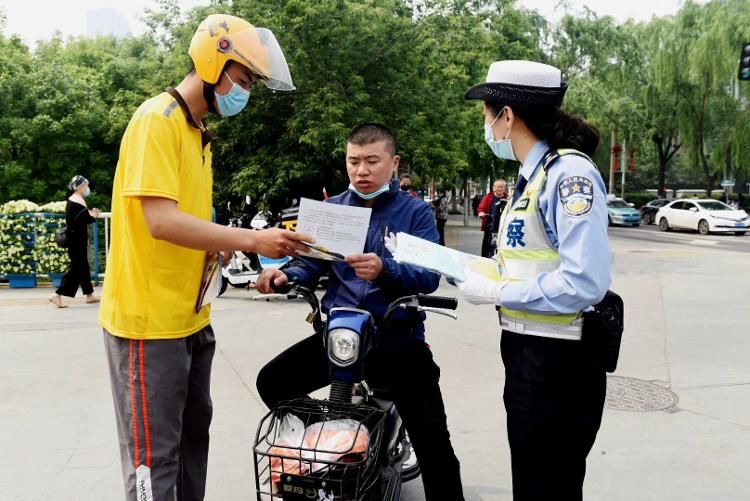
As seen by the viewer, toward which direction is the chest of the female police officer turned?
to the viewer's left

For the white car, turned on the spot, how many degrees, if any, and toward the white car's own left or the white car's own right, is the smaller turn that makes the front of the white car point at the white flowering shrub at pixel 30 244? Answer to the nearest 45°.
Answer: approximately 90° to the white car's own right

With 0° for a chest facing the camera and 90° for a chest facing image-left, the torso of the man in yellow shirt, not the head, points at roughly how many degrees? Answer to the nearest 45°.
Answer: approximately 270°

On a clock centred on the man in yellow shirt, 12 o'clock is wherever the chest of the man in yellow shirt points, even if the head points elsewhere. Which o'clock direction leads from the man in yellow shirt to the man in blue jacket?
The man in blue jacket is roughly at 11 o'clock from the man in yellow shirt.

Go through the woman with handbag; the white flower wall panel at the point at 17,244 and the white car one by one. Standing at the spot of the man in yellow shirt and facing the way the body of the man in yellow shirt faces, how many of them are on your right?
0

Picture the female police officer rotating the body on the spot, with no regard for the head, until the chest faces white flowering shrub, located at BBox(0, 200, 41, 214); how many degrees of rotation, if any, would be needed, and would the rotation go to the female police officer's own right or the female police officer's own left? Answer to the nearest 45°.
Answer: approximately 45° to the female police officer's own right

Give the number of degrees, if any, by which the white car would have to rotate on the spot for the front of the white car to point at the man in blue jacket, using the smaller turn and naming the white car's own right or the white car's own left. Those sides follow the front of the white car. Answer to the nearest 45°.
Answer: approximately 45° to the white car's own right

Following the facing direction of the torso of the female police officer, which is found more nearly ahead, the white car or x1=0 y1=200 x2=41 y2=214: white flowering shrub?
the white flowering shrub

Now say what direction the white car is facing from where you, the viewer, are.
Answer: facing the viewer and to the right of the viewer

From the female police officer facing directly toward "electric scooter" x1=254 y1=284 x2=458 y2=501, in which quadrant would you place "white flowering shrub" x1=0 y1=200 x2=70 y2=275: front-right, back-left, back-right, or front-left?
front-right

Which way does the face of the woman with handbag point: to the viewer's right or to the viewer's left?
to the viewer's right

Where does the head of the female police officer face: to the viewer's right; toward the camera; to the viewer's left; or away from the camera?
to the viewer's left

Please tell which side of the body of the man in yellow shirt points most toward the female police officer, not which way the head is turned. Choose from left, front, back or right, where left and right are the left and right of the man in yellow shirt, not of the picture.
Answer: front
